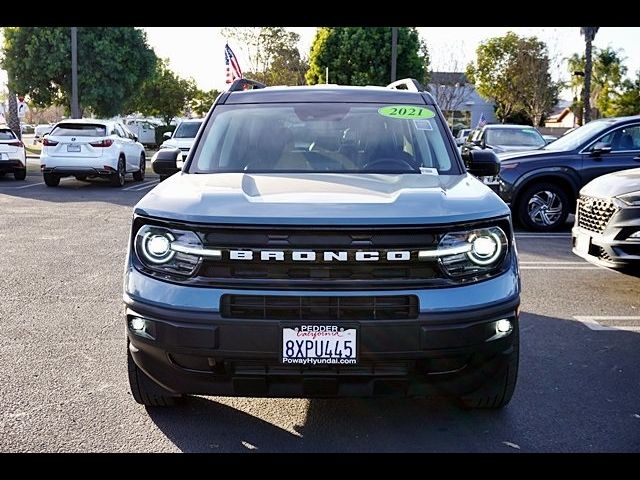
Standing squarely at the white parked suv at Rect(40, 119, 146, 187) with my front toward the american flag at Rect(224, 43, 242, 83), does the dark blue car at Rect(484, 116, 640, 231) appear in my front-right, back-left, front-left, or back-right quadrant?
back-right

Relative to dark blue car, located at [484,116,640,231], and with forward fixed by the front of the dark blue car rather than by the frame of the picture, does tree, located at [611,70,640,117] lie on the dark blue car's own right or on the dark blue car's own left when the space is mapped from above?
on the dark blue car's own right

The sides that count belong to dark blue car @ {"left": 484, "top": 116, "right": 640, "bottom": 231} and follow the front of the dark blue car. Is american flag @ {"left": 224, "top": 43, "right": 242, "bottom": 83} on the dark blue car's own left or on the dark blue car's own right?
on the dark blue car's own right

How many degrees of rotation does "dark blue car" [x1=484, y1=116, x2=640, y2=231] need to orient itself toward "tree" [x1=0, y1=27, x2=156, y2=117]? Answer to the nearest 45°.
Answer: approximately 45° to its right

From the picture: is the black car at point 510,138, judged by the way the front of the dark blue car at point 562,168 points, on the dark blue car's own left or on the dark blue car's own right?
on the dark blue car's own right

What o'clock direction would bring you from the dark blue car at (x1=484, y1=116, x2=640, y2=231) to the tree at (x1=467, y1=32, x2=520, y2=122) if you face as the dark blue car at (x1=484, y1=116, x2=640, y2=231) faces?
The tree is roughly at 3 o'clock from the dark blue car.

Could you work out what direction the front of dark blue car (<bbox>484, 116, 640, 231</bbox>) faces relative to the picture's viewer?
facing to the left of the viewer

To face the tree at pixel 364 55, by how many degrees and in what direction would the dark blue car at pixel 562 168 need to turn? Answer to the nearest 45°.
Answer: approximately 90° to its right

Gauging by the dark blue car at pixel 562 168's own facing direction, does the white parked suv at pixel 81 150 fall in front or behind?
in front

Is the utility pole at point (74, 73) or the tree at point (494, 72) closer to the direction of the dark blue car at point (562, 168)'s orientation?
the utility pole

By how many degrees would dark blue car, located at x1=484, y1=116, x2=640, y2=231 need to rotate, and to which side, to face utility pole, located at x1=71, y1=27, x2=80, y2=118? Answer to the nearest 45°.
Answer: approximately 45° to its right

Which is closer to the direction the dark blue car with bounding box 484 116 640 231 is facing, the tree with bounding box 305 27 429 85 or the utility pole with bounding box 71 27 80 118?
the utility pole

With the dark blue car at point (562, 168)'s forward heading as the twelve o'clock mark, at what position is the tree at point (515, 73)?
The tree is roughly at 3 o'clock from the dark blue car.
